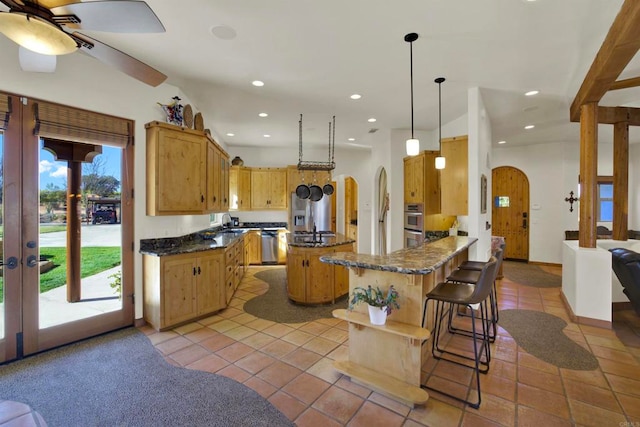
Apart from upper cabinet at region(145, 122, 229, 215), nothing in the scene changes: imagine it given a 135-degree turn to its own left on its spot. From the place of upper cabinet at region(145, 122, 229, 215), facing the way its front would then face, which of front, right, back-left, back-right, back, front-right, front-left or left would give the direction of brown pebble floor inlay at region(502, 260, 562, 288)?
right

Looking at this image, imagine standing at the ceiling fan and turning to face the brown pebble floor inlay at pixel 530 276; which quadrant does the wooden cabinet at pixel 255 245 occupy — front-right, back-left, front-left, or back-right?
front-left

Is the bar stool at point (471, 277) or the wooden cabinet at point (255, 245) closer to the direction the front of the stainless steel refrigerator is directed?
the bar stool

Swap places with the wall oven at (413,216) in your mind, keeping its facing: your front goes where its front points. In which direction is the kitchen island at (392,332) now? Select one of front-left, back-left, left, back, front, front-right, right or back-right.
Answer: front

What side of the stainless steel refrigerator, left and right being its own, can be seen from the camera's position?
front

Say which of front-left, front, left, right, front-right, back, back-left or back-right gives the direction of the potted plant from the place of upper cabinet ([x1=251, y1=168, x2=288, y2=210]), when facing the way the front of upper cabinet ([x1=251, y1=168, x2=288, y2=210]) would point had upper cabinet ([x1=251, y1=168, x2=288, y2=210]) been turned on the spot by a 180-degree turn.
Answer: back

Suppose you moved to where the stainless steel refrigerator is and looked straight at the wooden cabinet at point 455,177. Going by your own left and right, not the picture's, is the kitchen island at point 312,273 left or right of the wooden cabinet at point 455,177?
right

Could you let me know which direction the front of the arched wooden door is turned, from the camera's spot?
facing the viewer

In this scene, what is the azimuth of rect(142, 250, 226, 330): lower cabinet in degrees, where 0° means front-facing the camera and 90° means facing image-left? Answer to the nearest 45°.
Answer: approximately 315°

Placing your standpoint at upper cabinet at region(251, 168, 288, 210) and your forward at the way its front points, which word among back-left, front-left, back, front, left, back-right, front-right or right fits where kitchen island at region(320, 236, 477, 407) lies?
front

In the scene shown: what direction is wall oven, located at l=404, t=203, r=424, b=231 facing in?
toward the camera

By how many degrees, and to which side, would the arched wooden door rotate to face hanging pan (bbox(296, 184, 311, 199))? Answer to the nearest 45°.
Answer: approximately 45° to its right

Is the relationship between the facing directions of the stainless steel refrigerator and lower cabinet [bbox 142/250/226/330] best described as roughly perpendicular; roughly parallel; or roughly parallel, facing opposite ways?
roughly perpendicular

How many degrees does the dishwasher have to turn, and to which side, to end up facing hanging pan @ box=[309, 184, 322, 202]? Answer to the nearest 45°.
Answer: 0° — it already faces it
